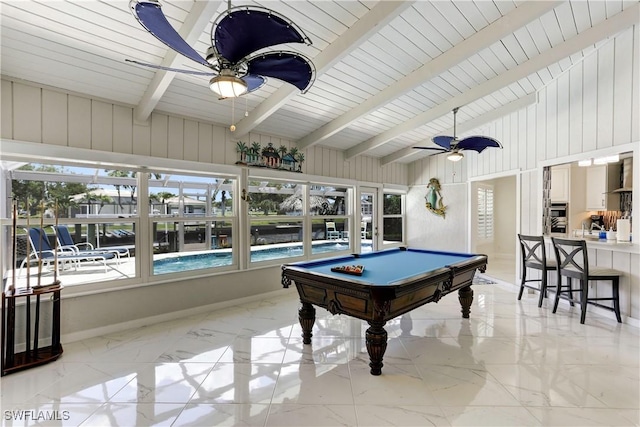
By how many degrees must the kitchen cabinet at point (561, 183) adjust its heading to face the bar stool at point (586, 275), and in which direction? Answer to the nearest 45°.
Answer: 0° — it already faces it

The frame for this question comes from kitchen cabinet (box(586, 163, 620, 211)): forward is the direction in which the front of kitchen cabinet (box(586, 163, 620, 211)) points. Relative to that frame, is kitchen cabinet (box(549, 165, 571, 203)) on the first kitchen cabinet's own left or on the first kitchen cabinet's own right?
on the first kitchen cabinet's own right

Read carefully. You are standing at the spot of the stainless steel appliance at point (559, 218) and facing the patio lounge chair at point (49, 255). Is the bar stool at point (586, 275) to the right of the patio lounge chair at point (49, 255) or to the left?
left

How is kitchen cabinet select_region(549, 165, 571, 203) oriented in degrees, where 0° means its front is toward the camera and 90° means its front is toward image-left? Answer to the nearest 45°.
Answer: approximately 0°

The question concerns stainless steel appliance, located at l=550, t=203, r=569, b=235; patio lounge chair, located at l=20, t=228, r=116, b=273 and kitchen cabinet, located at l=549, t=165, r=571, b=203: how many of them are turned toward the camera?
2

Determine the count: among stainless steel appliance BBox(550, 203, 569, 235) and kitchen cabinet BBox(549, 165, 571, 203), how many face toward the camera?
2

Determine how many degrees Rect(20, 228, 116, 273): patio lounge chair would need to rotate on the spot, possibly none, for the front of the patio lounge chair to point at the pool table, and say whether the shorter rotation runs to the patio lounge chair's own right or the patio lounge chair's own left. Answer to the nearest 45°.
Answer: approximately 45° to the patio lounge chair's own right

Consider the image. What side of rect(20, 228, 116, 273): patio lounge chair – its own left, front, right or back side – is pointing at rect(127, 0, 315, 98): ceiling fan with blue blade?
right

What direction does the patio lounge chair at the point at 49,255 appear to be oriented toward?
to the viewer's right

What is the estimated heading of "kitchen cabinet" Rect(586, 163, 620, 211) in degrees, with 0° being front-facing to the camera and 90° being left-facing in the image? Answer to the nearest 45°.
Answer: approximately 45°
